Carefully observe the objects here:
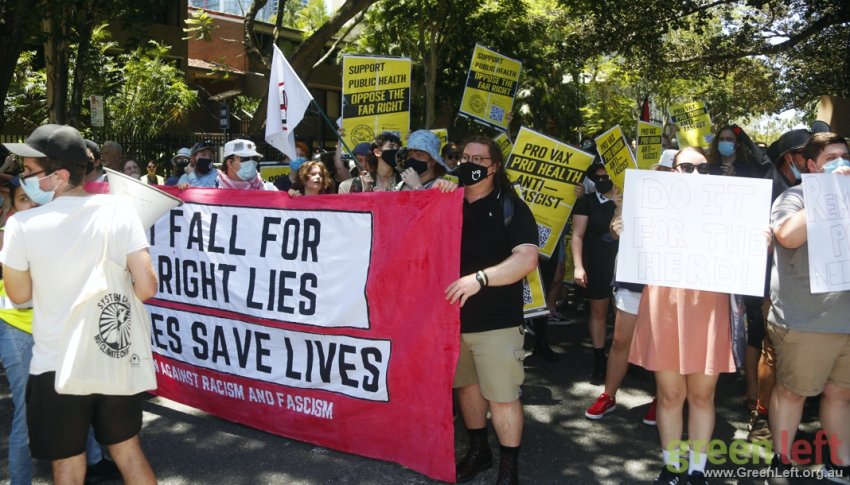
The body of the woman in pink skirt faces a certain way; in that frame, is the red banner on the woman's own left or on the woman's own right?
on the woman's own right

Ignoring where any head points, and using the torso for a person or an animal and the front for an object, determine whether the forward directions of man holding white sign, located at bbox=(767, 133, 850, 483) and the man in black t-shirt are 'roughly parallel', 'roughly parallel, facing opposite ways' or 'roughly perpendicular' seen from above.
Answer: roughly perpendicular

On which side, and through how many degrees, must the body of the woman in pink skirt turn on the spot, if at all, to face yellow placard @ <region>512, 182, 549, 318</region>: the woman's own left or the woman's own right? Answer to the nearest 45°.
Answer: approximately 135° to the woman's own right

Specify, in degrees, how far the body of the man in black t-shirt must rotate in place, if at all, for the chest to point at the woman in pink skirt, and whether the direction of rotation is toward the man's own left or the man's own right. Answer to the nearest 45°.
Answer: approximately 135° to the man's own left

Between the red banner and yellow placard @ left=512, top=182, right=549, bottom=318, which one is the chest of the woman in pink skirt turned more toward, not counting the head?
the red banner

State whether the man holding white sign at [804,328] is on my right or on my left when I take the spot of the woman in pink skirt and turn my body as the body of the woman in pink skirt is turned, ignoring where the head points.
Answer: on my left

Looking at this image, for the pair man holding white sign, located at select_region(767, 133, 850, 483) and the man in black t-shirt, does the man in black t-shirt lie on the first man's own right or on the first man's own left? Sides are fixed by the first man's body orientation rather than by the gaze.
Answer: on the first man's own right

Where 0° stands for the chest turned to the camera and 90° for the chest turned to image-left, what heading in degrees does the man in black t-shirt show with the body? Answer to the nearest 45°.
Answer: approximately 45°

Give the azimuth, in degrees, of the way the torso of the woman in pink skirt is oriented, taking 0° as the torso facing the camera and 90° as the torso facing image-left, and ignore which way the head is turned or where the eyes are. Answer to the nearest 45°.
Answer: approximately 0°

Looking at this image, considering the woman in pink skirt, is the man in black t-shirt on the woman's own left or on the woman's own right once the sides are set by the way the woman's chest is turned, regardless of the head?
on the woman's own right
